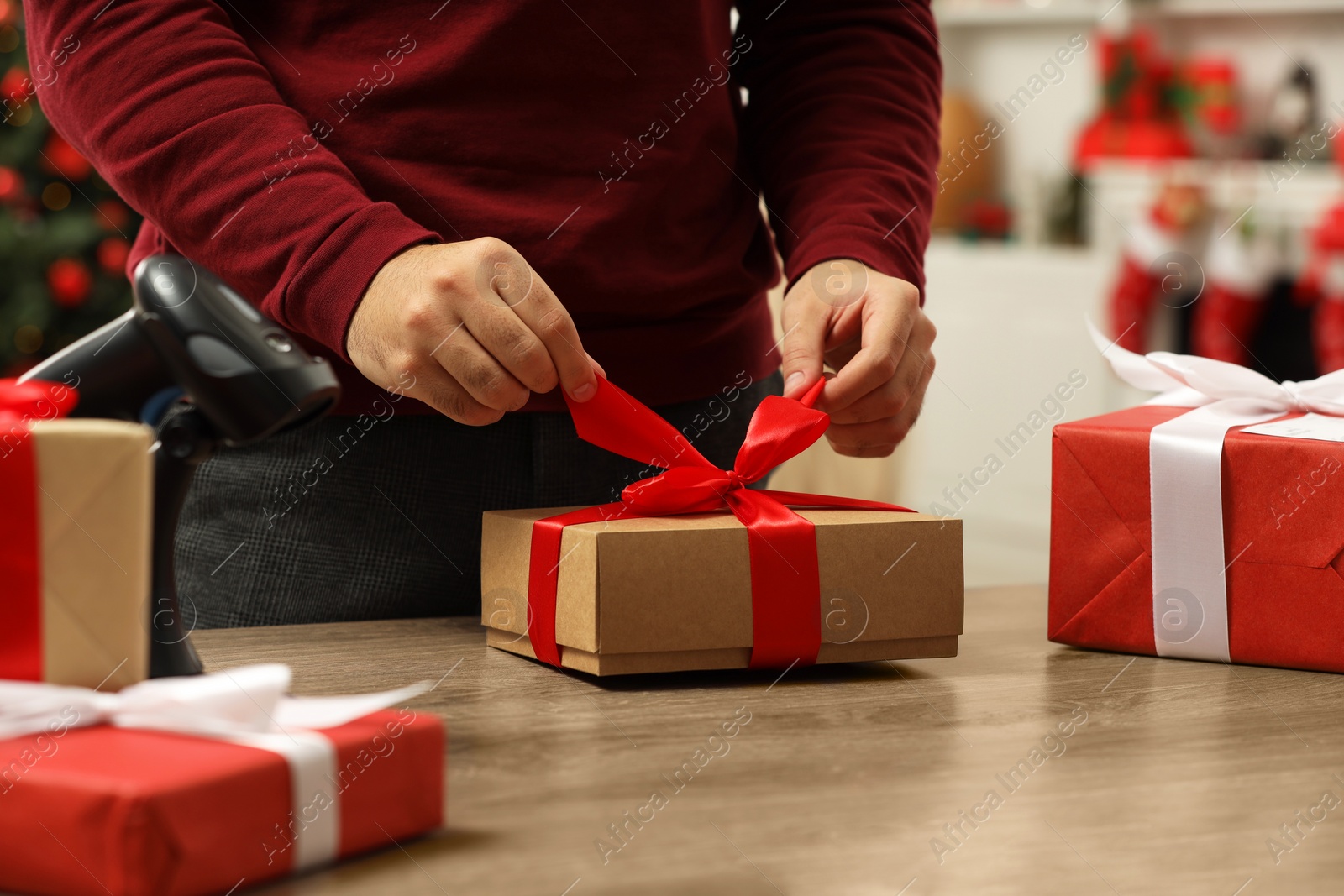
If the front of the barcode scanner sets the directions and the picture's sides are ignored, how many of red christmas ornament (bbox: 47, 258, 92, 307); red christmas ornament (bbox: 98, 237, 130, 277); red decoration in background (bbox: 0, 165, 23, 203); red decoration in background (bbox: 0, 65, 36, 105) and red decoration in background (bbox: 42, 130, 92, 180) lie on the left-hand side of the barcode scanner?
5

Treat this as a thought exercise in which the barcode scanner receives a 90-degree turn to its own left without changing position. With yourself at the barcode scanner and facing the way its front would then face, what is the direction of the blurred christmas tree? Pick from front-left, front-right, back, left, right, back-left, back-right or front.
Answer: front

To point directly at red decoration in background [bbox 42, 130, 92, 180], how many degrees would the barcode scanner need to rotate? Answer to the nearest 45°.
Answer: approximately 90° to its left

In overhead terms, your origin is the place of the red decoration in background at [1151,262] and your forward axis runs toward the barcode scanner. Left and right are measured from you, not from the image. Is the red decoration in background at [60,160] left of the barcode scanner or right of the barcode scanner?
right

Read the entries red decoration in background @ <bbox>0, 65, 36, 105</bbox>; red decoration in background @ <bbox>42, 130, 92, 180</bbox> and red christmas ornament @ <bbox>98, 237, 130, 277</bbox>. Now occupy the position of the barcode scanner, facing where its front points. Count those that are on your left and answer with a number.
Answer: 3

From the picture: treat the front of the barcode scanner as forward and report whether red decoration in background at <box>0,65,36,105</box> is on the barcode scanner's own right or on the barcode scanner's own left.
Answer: on the barcode scanner's own left

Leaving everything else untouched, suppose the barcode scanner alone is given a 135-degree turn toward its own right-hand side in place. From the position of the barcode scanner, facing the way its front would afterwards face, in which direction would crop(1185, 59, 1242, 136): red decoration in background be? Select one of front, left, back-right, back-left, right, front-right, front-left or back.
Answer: back

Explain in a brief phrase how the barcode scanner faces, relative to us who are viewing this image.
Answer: facing to the right of the viewer
